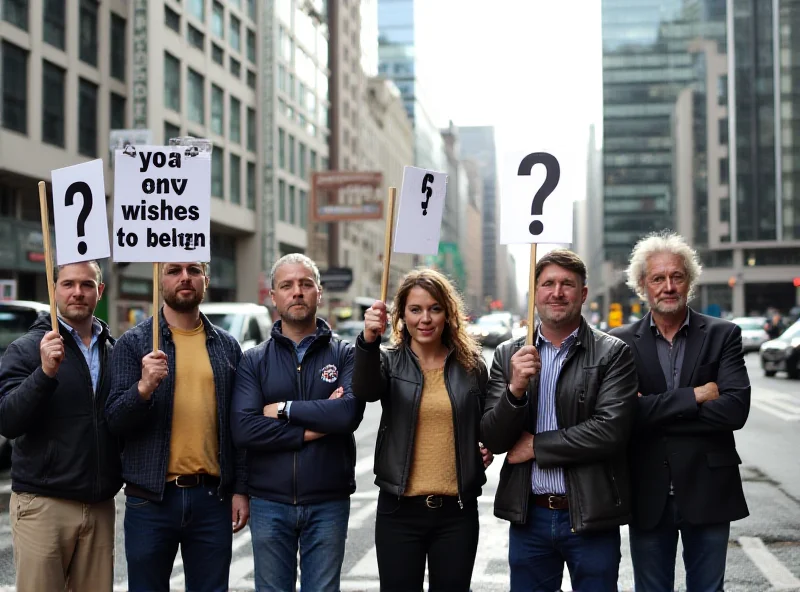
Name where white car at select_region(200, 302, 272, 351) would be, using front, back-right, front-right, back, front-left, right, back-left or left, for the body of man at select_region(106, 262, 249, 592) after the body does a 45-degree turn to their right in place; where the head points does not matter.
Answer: back-right

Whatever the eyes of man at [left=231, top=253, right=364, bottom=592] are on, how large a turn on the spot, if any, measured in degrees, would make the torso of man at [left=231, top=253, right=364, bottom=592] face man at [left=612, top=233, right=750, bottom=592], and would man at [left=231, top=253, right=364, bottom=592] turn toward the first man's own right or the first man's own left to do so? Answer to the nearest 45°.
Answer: approximately 90° to the first man's own left

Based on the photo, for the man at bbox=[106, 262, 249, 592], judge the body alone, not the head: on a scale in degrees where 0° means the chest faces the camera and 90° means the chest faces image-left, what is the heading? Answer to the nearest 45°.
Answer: approximately 0°

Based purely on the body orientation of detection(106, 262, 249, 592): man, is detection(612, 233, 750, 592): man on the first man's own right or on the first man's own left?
on the first man's own left

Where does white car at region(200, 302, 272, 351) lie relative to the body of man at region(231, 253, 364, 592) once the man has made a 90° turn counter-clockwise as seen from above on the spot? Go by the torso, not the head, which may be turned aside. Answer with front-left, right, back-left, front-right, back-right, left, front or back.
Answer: left

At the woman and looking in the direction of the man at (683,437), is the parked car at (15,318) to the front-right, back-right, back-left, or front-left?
back-left

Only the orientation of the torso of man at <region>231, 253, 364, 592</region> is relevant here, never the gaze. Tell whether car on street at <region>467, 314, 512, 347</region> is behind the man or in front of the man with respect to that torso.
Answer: behind

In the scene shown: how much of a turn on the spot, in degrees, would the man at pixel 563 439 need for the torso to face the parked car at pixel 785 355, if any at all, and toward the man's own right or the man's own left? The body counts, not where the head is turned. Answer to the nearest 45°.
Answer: approximately 180°
